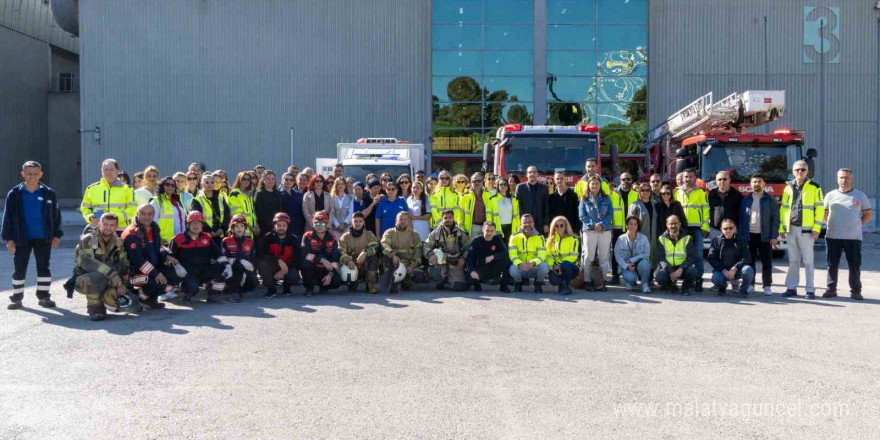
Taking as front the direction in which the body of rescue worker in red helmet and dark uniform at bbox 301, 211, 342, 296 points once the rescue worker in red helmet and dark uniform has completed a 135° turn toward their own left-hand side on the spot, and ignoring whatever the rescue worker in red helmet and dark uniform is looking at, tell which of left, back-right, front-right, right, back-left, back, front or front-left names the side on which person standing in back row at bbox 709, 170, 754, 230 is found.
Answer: front-right

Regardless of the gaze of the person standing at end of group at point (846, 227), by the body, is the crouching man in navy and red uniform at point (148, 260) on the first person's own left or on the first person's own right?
on the first person's own right

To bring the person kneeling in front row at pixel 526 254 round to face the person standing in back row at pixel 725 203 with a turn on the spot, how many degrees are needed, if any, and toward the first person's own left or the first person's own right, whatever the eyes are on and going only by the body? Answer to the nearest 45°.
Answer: approximately 90° to the first person's own left

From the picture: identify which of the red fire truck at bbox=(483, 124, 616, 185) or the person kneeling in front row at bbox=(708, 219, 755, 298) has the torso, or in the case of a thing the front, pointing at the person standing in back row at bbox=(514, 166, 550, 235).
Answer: the red fire truck

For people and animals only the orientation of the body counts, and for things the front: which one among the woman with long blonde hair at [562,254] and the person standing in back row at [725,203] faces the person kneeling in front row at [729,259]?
the person standing in back row

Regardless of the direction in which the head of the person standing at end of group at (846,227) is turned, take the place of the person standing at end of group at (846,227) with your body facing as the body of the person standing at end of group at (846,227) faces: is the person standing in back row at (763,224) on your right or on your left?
on your right

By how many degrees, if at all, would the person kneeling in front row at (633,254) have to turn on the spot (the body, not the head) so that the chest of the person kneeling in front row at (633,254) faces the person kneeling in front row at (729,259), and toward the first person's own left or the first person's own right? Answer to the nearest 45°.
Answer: approximately 90° to the first person's own left

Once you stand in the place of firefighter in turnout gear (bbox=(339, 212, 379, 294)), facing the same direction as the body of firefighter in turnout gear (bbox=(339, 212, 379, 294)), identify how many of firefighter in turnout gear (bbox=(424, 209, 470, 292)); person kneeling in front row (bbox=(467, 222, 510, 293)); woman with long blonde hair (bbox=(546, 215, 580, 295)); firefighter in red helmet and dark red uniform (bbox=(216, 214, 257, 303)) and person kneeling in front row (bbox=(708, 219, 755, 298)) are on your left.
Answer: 4

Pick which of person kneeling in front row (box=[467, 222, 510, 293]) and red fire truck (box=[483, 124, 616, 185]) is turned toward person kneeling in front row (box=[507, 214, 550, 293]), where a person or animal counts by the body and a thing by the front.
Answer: the red fire truck

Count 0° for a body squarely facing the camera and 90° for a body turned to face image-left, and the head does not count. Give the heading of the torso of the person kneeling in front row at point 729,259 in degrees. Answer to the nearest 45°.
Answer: approximately 0°
